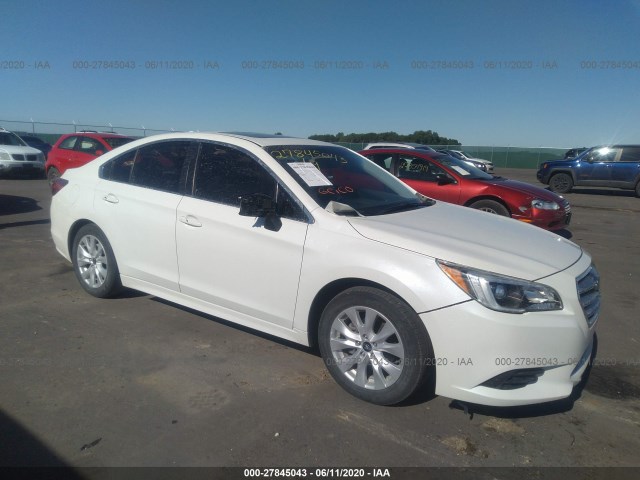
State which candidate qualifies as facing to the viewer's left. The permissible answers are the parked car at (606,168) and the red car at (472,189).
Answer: the parked car

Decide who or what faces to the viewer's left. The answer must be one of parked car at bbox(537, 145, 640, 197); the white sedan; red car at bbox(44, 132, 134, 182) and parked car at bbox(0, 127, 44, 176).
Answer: parked car at bbox(537, 145, 640, 197)

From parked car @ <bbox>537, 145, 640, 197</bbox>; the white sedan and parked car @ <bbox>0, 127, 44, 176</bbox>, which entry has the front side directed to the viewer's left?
parked car @ <bbox>537, 145, 640, 197</bbox>

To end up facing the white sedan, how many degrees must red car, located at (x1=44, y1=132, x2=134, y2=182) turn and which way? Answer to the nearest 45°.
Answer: approximately 45° to its right

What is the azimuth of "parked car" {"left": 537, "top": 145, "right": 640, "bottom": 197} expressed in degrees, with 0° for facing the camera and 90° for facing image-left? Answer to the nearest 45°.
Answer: approximately 90°

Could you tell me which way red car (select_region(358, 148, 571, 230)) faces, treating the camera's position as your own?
facing the viewer and to the right of the viewer

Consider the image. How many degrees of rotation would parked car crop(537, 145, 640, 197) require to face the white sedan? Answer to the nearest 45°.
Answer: approximately 90° to its left

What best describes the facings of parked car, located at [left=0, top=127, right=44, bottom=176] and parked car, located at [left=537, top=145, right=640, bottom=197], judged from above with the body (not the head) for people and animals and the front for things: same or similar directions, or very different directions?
very different directions

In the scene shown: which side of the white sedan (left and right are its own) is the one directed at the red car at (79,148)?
back

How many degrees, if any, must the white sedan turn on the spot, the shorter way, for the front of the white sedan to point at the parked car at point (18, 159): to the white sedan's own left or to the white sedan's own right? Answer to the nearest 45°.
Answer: approximately 180°

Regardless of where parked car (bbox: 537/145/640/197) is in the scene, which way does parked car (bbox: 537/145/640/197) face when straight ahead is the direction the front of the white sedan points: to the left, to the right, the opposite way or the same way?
the opposite way
